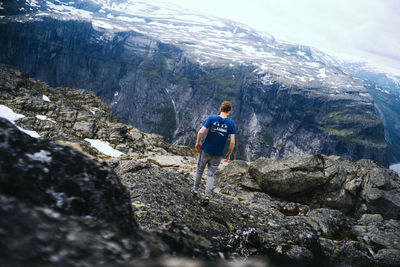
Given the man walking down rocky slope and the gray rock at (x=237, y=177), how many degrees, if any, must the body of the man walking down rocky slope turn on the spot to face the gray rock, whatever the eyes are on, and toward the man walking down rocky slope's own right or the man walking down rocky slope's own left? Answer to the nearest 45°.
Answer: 0° — they already face it

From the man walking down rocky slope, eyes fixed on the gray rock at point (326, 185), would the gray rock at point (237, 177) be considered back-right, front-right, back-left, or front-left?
front-left

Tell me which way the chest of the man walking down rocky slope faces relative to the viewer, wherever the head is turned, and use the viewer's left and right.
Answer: facing away from the viewer

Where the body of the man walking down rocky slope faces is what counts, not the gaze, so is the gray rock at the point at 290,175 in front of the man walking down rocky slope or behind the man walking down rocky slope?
in front
